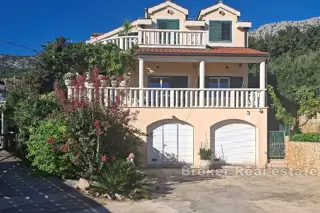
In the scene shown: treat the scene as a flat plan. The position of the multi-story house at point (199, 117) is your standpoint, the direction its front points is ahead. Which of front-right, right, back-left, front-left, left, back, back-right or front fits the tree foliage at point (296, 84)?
back-left

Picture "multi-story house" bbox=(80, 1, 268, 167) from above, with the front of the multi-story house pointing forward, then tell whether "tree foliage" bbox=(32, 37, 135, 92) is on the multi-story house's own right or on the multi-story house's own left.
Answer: on the multi-story house's own right

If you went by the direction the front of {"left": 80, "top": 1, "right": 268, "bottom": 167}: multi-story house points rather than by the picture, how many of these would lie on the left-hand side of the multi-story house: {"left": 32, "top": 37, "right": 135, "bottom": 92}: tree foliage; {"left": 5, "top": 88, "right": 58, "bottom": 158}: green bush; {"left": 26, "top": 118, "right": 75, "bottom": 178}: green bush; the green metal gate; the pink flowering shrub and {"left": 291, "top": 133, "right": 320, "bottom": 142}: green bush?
2

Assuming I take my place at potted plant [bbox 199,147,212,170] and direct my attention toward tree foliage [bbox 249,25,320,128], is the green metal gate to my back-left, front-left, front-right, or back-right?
front-right

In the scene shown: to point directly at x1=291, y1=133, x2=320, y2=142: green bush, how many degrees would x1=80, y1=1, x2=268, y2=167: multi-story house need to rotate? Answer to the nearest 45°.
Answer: approximately 90° to its left

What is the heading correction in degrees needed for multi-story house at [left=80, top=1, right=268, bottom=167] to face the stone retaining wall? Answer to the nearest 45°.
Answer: approximately 90° to its left

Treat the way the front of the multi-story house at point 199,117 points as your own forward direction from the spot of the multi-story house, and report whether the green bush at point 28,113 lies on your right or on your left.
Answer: on your right

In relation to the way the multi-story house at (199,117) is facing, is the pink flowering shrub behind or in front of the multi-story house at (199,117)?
in front

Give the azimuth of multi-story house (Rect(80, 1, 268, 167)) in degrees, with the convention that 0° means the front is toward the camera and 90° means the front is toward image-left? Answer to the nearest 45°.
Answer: approximately 0°

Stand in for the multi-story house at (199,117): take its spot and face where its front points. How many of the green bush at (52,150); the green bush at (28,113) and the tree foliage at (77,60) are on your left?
0

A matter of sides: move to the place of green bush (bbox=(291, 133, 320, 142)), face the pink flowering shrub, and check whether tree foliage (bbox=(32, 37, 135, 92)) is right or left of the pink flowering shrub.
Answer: right

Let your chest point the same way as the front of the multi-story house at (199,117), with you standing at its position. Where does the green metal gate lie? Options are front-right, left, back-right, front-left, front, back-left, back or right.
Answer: left

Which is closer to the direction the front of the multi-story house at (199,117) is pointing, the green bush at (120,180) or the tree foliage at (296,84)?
the green bush

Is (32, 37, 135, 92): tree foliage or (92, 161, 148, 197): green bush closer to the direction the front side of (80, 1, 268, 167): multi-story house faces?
the green bush
